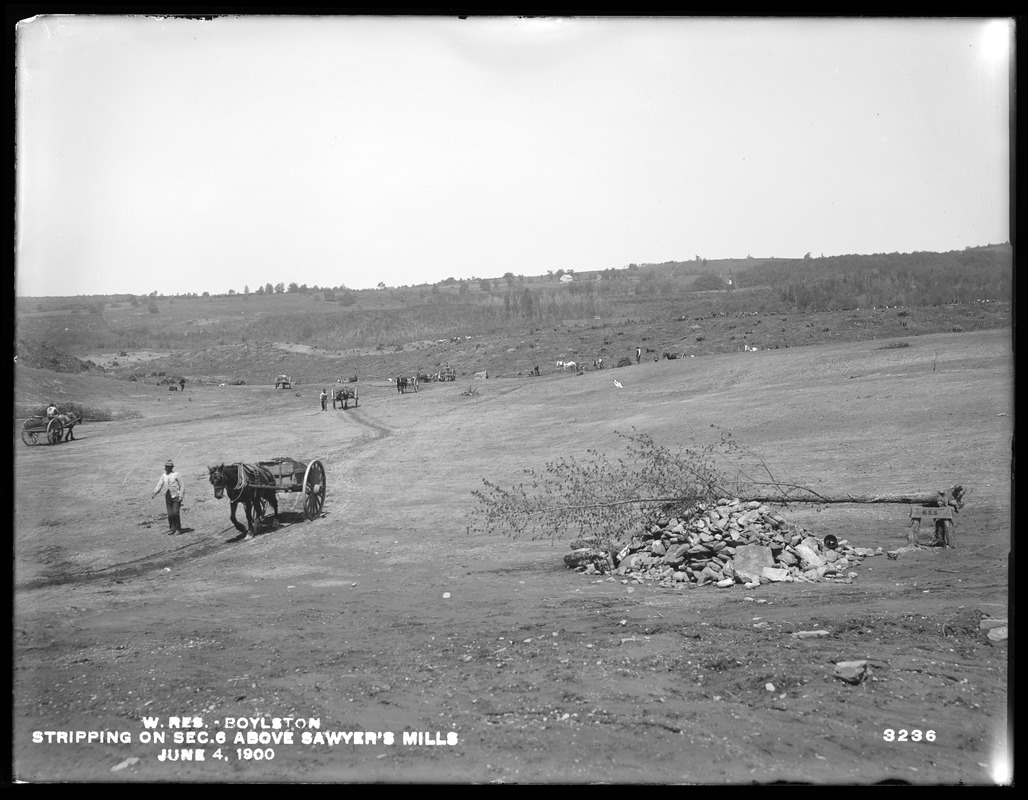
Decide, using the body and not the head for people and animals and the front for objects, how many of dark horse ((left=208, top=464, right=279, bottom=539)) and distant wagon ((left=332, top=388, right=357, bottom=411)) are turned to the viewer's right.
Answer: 0

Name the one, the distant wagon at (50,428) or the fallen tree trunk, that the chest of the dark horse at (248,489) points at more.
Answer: the distant wagon

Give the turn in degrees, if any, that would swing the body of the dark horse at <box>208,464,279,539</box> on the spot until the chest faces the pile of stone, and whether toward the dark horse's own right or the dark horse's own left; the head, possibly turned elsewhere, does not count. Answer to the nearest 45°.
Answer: approximately 90° to the dark horse's own left

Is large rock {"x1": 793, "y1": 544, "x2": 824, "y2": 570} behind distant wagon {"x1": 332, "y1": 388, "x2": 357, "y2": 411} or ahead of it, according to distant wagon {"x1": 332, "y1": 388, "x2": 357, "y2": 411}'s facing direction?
ahead

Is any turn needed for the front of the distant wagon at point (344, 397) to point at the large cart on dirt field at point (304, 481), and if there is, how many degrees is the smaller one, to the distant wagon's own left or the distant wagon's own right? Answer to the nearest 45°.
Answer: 0° — it already faces it

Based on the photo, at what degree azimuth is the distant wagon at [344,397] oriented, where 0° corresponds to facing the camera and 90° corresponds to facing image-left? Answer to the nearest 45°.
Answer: approximately 0°

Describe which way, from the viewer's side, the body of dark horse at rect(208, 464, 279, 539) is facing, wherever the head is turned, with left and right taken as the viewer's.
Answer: facing the viewer and to the left of the viewer

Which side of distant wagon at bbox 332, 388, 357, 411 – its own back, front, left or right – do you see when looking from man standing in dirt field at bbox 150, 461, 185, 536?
front

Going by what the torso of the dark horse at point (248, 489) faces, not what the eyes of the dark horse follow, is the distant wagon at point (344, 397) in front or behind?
behind

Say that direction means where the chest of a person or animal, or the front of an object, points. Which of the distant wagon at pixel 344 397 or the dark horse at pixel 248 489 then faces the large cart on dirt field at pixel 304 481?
the distant wagon

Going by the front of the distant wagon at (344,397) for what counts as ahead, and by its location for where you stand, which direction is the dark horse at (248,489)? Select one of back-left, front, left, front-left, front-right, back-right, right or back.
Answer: front

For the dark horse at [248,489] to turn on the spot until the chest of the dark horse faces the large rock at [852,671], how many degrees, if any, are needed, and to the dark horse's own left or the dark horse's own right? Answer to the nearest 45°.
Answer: approximately 90° to the dark horse's own left
